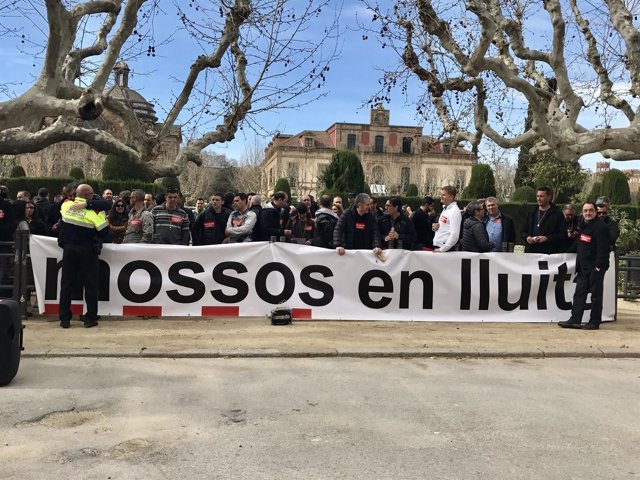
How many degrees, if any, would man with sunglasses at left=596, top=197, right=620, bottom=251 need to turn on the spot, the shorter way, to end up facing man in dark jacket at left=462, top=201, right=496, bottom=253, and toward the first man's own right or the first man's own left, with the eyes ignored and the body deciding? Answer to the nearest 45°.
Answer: approximately 45° to the first man's own right

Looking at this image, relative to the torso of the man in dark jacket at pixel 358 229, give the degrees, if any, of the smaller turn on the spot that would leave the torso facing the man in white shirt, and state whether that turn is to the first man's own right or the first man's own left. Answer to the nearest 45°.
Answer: approximately 90° to the first man's own left

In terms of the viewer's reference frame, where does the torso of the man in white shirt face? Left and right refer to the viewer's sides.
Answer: facing to the left of the viewer

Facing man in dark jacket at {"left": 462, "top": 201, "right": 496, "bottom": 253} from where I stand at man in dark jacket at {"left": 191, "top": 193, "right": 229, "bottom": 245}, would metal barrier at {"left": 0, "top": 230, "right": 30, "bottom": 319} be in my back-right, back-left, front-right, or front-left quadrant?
back-right

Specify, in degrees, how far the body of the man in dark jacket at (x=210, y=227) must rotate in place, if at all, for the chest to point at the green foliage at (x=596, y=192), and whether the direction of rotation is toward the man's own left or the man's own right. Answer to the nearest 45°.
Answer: approximately 90° to the man's own left

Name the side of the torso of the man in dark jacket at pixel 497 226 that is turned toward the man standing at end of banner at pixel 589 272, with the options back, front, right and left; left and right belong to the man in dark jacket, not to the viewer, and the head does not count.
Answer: left

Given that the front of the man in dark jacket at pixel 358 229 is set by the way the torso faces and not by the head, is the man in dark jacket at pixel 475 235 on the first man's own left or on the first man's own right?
on the first man's own left

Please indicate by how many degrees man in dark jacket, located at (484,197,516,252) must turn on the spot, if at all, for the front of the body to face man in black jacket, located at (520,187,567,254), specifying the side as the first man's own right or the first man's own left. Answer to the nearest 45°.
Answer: approximately 135° to the first man's own left

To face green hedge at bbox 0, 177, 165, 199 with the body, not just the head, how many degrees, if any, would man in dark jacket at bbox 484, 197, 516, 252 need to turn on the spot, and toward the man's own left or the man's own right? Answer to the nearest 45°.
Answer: approximately 90° to the man's own right

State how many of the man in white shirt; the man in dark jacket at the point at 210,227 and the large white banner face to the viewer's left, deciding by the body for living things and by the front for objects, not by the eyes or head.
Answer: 1
